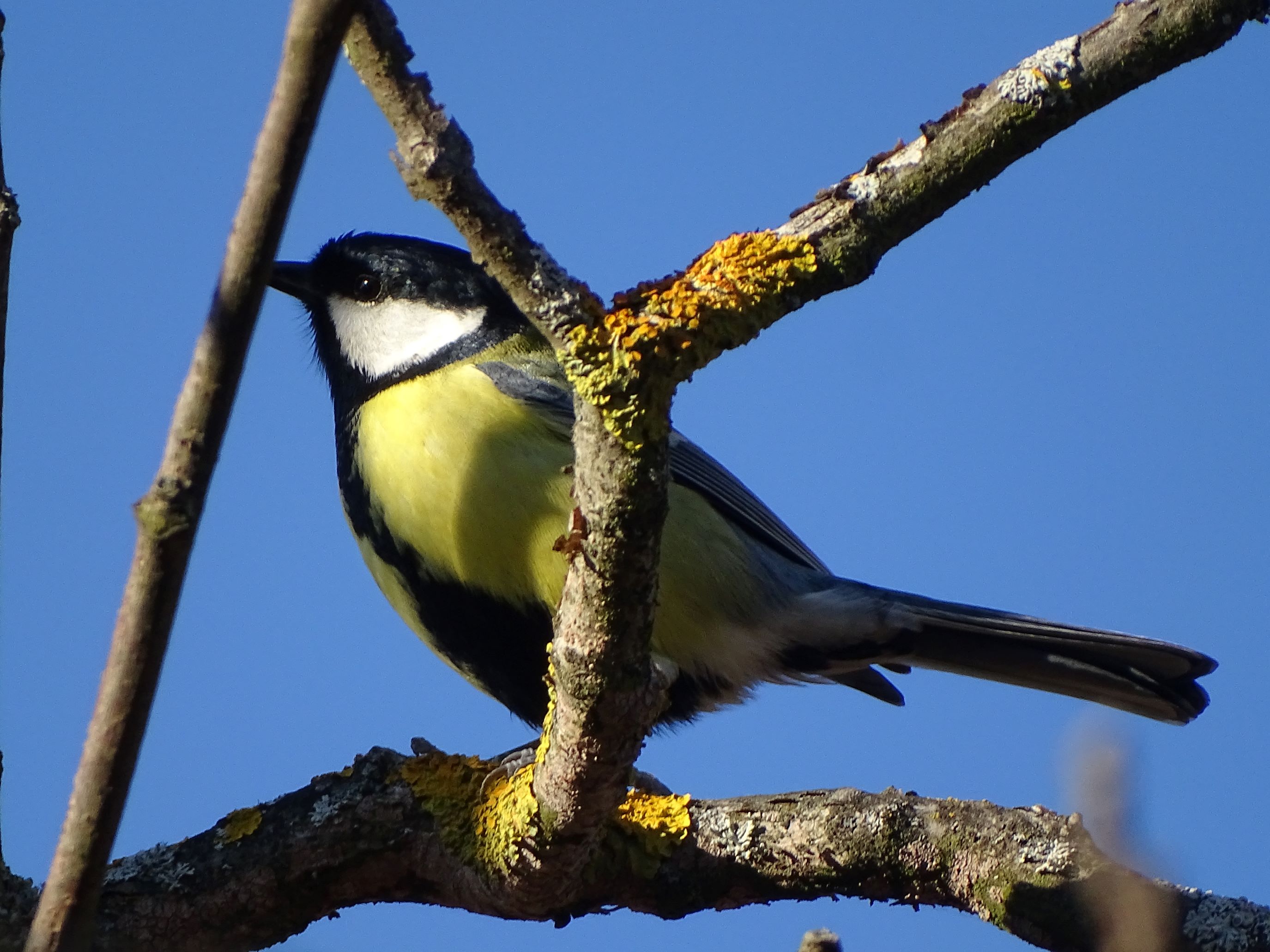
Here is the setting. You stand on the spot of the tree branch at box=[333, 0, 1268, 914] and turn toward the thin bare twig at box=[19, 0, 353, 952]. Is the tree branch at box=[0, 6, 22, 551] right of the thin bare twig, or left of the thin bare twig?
right

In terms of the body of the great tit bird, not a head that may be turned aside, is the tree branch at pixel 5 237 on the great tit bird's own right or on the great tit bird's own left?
on the great tit bird's own right

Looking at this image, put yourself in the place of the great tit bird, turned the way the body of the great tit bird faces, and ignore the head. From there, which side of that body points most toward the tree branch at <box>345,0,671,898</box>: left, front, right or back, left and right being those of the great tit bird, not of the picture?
left

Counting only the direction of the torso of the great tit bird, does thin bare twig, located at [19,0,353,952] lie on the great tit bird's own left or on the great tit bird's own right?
on the great tit bird's own left

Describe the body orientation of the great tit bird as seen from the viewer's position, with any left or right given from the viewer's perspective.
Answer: facing to the left of the viewer
